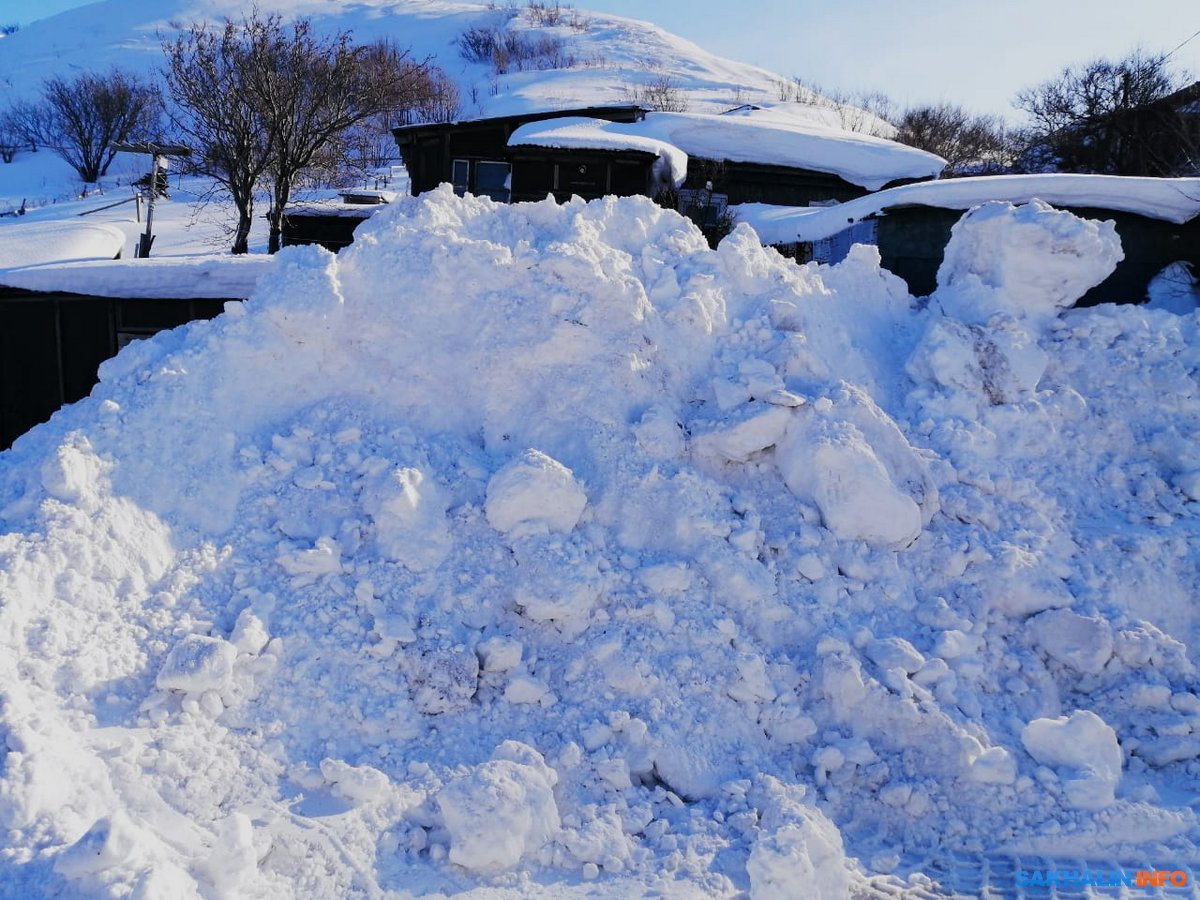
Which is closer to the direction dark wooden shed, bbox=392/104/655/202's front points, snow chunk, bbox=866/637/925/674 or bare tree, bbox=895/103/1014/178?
the snow chunk

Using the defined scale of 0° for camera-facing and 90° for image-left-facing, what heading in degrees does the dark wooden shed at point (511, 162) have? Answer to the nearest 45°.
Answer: approximately 0°

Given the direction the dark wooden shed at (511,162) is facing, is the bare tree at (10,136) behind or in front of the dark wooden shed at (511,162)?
behind

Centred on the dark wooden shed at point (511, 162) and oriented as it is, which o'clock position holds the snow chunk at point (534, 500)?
The snow chunk is roughly at 12 o'clock from the dark wooden shed.

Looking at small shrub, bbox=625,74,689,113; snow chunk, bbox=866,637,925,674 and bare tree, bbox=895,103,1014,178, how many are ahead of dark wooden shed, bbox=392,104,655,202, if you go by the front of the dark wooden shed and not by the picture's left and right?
1

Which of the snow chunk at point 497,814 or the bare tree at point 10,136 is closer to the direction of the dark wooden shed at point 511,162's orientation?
the snow chunk

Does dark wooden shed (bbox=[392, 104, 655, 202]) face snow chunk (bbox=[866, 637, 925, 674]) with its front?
yes

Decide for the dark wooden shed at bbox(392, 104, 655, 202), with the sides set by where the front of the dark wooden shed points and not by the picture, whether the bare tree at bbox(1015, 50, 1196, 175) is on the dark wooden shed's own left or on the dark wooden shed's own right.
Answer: on the dark wooden shed's own left

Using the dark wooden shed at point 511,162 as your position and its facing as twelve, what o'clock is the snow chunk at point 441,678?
The snow chunk is roughly at 12 o'clock from the dark wooden shed.
